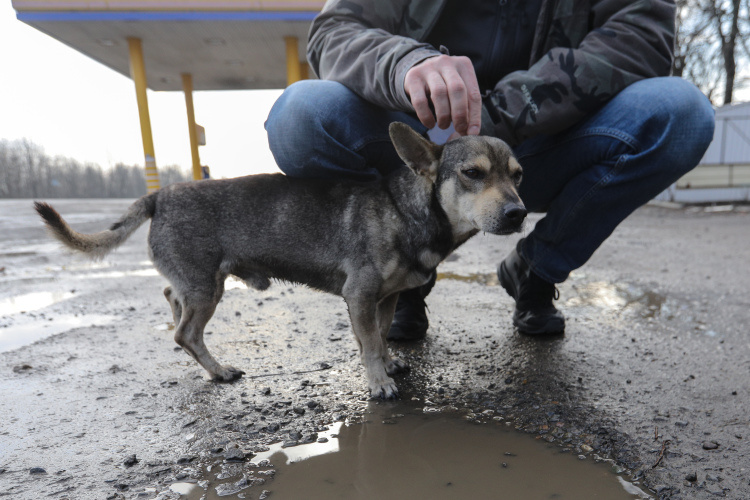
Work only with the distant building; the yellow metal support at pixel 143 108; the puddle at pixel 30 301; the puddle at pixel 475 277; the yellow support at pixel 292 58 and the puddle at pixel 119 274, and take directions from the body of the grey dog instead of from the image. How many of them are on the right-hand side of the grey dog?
0

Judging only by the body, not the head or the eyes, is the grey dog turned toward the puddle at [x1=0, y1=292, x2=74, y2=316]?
no

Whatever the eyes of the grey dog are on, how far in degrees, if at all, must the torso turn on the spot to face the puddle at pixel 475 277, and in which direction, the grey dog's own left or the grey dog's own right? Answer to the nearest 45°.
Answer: approximately 45° to the grey dog's own left

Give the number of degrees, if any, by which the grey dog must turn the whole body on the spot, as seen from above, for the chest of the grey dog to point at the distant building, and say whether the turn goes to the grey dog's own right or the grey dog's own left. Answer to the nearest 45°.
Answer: approximately 45° to the grey dog's own left

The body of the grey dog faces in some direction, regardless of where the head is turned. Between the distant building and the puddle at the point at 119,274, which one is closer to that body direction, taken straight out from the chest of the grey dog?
the distant building

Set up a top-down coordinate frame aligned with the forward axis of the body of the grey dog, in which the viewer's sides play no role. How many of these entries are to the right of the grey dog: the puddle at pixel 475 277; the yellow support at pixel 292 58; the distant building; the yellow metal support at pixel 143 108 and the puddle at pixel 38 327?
0

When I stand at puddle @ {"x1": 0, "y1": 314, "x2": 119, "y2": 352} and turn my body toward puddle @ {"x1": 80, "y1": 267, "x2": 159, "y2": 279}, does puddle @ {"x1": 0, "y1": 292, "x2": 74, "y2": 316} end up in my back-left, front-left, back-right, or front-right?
front-left

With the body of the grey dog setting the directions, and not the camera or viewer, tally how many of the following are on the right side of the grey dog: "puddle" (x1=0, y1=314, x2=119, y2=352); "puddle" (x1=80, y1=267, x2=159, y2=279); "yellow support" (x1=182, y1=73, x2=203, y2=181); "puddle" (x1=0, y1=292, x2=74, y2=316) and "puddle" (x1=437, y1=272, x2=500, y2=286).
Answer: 0

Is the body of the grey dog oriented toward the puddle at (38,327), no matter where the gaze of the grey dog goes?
no

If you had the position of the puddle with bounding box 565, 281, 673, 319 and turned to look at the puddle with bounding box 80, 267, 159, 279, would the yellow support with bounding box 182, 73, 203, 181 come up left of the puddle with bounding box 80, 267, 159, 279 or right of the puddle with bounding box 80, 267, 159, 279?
right

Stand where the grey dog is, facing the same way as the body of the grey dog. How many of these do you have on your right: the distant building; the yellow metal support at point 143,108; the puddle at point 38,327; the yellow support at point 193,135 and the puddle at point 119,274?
0

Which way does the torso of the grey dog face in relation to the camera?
to the viewer's right

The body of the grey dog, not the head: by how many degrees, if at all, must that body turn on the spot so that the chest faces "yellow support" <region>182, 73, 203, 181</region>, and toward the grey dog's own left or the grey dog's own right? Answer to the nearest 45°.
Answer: approximately 90° to the grey dog's own left

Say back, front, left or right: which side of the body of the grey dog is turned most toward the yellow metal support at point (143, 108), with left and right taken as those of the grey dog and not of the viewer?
left

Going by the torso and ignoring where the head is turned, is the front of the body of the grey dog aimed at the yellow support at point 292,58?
no
